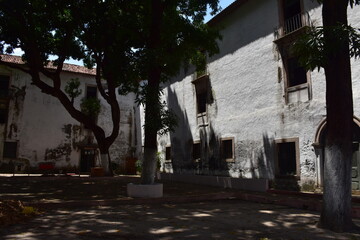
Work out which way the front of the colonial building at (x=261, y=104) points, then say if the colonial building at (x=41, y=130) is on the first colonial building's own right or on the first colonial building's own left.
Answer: on the first colonial building's own right

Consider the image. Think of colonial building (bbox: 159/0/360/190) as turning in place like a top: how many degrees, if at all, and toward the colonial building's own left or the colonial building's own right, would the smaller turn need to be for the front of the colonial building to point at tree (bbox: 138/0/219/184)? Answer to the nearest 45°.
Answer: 0° — it already faces it

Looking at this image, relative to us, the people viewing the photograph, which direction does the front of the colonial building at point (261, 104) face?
facing the viewer and to the left of the viewer
